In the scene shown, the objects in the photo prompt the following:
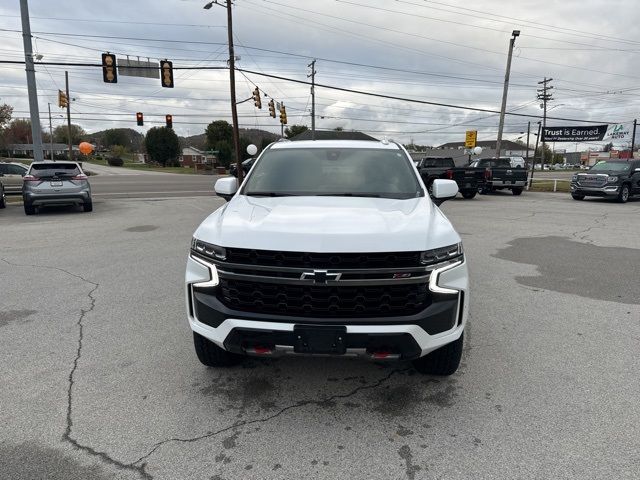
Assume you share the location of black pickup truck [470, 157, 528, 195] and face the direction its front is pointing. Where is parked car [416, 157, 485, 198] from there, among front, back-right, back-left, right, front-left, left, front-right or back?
left

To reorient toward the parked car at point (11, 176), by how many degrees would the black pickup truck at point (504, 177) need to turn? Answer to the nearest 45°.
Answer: approximately 90° to its left

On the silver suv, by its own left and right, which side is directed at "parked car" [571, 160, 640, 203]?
right

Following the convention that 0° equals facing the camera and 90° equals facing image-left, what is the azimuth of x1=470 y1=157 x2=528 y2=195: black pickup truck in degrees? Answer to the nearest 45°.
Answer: approximately 135°

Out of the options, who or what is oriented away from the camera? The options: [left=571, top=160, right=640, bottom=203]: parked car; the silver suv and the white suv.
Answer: the silver suv

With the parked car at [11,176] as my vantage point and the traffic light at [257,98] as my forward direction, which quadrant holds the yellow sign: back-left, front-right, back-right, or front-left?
front-right

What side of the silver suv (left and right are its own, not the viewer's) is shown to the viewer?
back

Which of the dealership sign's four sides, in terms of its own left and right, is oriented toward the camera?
front

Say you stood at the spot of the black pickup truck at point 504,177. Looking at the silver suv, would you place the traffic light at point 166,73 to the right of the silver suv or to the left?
right
